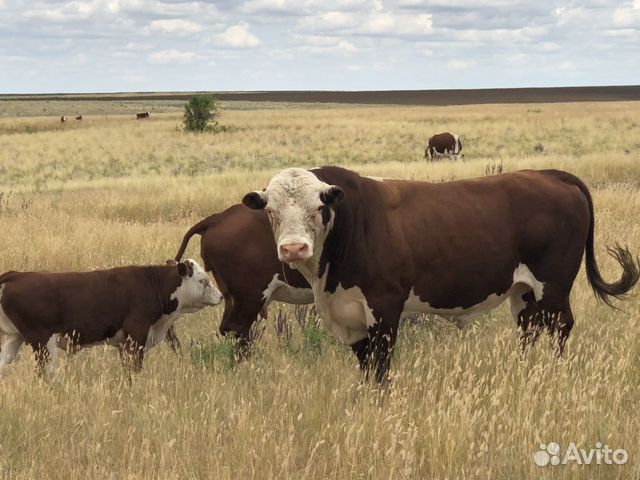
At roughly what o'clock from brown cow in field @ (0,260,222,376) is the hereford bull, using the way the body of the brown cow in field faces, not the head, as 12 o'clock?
The hereford bull is roughly at 1 o'clock from the brown cow in field.

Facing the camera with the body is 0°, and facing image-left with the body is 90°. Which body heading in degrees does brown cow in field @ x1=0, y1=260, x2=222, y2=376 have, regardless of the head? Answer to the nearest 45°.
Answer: approximately 270°

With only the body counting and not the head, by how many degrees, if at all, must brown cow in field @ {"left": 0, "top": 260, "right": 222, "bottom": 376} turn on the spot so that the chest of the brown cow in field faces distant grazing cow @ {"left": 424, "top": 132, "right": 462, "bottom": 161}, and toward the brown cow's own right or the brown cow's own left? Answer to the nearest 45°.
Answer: approximately 45° to the brown cow's own left

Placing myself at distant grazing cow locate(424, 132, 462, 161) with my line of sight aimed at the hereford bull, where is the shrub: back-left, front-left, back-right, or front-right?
back-right

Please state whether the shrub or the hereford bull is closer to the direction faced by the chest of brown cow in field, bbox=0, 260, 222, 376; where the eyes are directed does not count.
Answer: the hereford bull

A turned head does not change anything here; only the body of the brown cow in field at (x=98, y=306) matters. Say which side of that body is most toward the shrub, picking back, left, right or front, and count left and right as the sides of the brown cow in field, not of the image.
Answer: left
